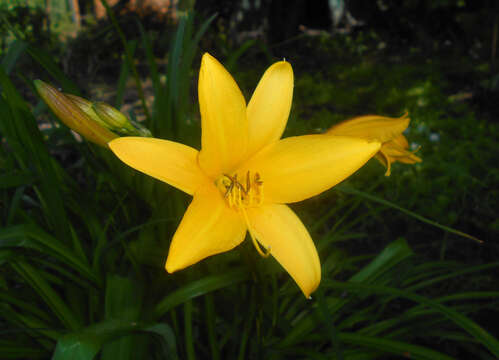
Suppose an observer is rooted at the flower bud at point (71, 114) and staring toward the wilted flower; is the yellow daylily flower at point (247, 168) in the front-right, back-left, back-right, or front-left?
front-right

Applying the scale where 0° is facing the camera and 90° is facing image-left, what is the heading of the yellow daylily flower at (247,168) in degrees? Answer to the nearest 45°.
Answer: approximately 0°

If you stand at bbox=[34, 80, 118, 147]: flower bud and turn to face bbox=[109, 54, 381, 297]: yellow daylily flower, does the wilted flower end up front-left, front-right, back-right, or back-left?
front-left

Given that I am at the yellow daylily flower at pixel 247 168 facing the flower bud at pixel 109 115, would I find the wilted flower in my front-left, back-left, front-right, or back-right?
back-right
